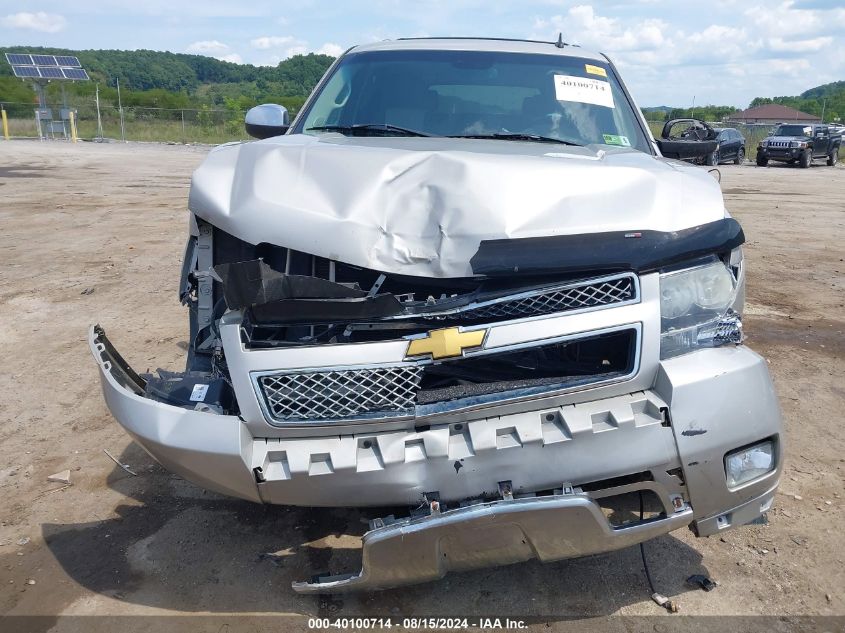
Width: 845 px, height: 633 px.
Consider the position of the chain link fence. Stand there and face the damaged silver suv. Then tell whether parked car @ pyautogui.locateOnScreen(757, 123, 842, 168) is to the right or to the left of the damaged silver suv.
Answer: left

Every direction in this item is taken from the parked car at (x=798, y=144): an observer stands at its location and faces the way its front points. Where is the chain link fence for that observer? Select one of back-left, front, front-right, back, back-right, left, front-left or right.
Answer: front-right

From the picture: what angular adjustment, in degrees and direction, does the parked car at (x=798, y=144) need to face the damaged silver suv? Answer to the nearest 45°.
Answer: approximately 45° to its left

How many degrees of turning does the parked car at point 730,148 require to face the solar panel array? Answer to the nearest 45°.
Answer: approximately 45° to its right

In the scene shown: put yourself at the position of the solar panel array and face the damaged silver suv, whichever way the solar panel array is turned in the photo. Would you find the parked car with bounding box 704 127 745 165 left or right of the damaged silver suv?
left

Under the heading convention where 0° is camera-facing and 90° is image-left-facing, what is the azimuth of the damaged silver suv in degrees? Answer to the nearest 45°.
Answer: approximately 0°

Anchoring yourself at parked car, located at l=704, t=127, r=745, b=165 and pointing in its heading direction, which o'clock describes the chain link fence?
The chain link fence is roughly at 2 o'clock from the parked car.

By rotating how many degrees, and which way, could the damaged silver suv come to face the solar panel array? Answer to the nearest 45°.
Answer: approximately 135° to its right

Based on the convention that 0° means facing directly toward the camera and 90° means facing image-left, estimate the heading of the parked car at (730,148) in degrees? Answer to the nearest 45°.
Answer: approximately 45°

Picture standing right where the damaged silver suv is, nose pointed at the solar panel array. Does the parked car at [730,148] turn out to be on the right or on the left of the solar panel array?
right

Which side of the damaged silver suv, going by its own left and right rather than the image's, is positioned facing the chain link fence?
back
